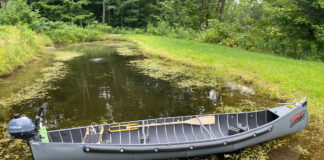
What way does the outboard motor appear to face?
to the viewer's right

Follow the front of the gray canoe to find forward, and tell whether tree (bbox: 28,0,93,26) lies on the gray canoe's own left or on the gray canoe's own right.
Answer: on the gray canoe's own left

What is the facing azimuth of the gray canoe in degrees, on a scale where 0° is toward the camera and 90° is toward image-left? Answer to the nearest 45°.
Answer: approximately 270°

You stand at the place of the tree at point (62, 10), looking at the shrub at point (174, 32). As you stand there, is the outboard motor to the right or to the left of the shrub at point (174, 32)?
right

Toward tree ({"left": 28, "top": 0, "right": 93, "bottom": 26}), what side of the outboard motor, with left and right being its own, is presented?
left

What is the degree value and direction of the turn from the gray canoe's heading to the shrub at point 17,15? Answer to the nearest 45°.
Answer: approximately 135° to its left
